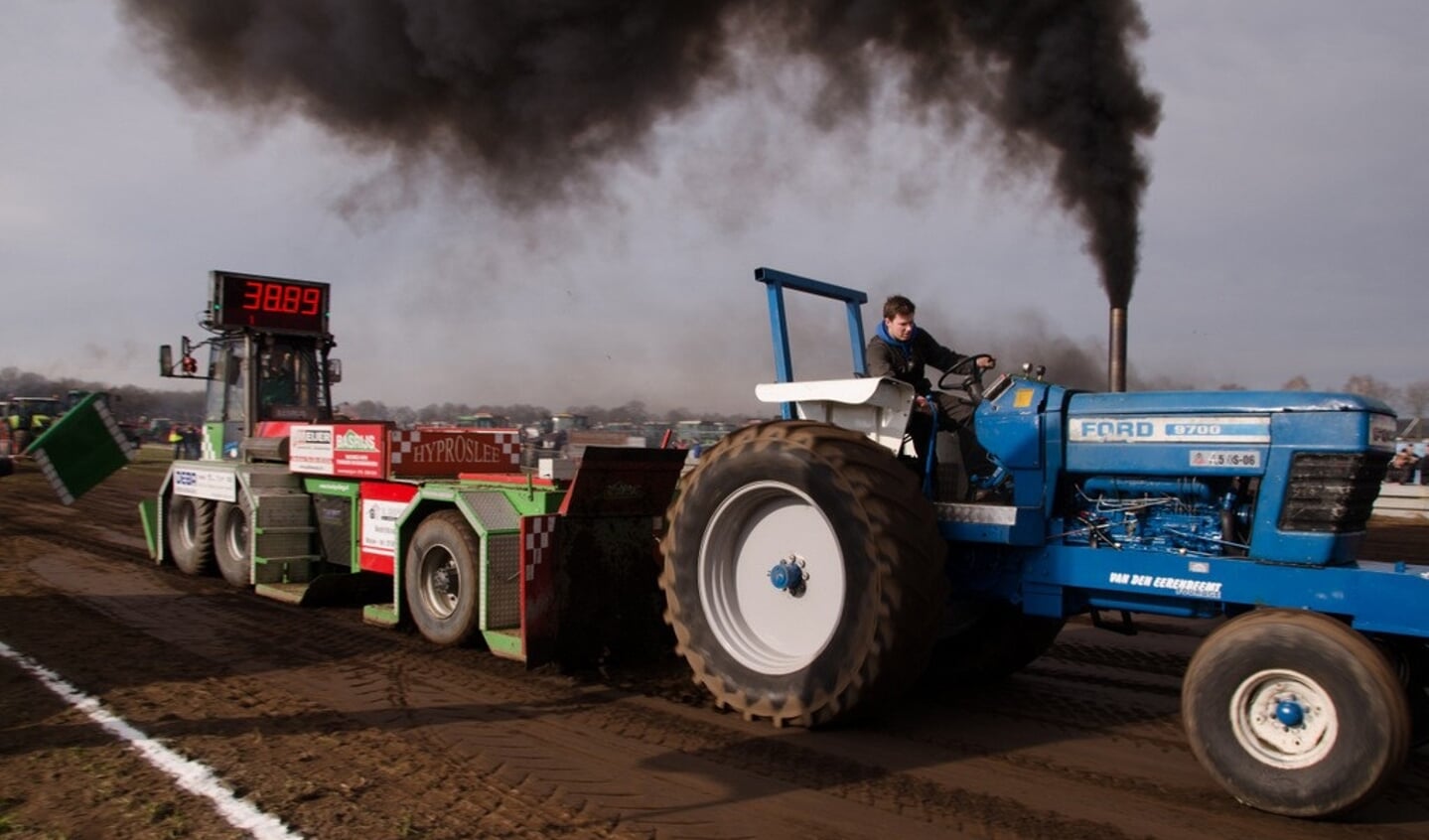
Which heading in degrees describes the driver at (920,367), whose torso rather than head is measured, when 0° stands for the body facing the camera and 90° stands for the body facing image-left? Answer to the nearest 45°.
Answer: approximately 315°

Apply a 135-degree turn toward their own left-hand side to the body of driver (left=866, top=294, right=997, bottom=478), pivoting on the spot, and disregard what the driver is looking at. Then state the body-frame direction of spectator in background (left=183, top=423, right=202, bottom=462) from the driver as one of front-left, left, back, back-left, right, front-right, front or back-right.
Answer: front-left

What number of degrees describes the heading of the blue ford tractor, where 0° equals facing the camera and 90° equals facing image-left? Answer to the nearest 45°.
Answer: approximately 315°

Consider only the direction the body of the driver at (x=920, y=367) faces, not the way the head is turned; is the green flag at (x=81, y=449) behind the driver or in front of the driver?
behind

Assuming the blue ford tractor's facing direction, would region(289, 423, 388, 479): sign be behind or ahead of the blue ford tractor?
behind

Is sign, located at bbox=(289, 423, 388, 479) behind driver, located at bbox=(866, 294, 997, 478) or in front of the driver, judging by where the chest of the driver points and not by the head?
behind

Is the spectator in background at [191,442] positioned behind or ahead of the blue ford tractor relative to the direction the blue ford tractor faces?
behind
